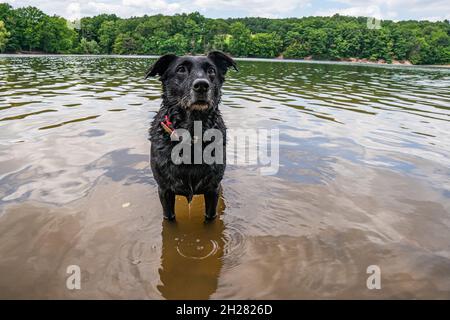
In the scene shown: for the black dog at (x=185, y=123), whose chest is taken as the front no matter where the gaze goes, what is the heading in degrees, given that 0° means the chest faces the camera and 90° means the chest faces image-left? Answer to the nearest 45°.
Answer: approximately 0°
